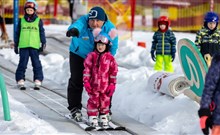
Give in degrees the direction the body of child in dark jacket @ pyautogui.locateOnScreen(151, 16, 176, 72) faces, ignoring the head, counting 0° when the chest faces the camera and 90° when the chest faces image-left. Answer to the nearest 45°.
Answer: approximately 0°

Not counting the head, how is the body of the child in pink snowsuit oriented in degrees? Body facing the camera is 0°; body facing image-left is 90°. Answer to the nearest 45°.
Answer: approximately 0°

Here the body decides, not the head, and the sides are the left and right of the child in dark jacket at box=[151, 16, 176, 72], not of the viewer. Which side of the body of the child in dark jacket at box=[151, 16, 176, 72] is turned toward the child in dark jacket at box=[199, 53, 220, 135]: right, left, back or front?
front

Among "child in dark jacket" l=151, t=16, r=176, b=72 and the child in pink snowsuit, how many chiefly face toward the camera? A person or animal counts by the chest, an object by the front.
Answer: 2
